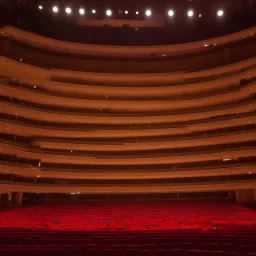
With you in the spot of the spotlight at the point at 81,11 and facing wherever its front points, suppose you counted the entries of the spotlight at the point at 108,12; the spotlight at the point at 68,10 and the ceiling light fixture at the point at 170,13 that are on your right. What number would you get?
1

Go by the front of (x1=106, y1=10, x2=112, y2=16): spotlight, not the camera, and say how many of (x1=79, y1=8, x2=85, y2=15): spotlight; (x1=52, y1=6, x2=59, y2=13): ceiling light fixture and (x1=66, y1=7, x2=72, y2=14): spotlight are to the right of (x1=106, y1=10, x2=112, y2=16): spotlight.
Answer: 3

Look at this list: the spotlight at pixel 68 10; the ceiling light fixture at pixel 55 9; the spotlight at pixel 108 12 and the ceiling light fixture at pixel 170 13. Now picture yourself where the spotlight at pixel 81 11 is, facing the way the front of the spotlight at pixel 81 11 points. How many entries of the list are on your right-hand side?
2

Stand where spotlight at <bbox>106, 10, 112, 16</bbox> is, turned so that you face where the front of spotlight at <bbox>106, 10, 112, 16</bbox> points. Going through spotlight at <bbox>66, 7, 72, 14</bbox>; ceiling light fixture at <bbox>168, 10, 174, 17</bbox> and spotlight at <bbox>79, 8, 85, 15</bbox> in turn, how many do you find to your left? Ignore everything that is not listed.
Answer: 1

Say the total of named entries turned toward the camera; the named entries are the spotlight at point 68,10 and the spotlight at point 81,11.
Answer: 2
